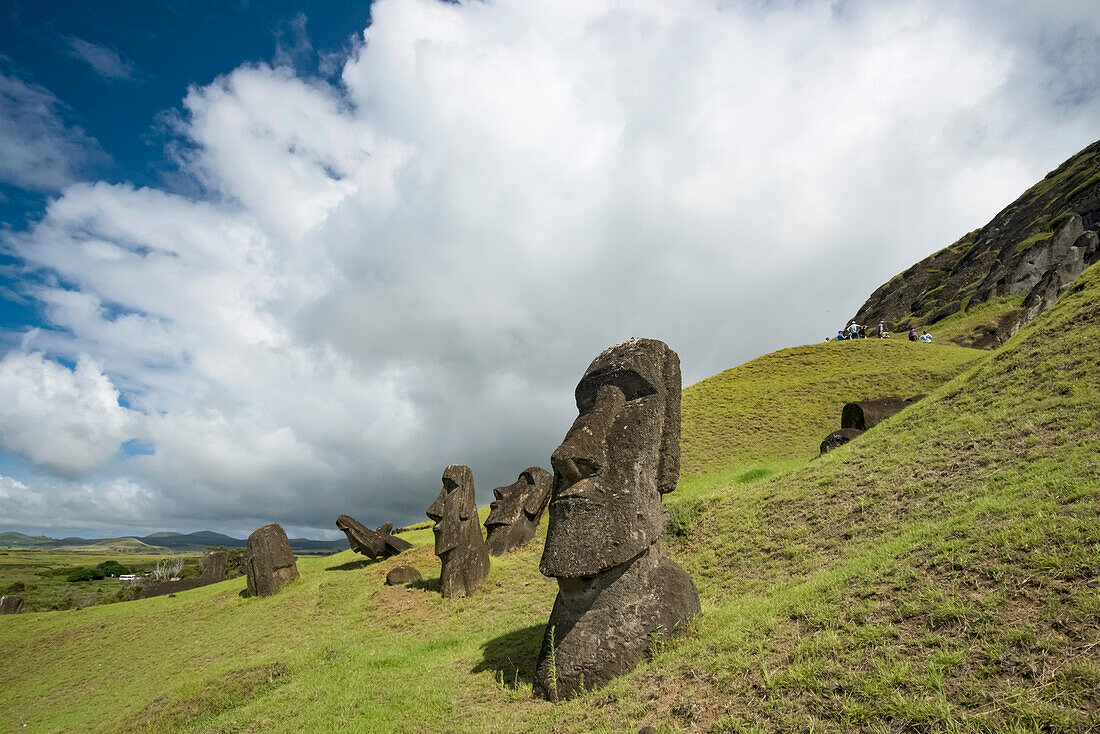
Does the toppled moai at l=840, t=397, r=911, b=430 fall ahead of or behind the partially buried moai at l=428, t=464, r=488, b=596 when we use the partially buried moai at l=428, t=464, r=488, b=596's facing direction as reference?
behind

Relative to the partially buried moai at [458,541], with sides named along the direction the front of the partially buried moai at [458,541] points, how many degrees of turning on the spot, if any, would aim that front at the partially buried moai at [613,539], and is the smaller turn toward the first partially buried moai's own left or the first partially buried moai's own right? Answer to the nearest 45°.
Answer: approximately 90° to the first partially buried moai's own left

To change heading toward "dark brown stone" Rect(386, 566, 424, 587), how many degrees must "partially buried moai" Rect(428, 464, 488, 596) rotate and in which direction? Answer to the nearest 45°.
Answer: approximately 45° to its right

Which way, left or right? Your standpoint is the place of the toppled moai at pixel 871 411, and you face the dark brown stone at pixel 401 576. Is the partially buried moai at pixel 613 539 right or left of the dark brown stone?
left

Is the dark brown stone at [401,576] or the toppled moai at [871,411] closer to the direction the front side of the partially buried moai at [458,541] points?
the dark brown stone

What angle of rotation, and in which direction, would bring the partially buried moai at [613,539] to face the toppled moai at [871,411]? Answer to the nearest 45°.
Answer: approximately 180°

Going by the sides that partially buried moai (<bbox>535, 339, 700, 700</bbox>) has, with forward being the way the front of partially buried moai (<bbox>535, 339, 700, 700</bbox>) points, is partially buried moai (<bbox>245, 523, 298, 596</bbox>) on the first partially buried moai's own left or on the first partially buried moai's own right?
on the first partially buried moai's own right

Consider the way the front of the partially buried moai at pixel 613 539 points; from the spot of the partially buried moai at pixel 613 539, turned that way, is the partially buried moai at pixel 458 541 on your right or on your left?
on your right

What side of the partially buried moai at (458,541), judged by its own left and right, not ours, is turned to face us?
left

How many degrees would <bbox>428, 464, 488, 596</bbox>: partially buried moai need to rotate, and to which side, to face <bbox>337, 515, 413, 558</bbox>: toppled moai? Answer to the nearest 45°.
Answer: approximately 45° to its right
